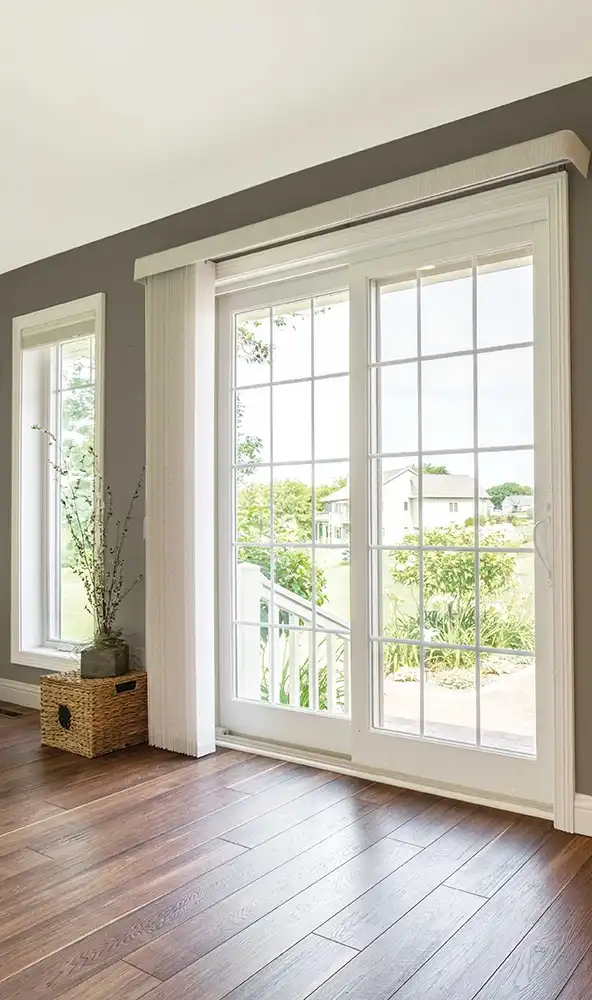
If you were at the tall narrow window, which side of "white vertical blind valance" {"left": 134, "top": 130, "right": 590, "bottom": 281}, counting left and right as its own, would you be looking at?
right

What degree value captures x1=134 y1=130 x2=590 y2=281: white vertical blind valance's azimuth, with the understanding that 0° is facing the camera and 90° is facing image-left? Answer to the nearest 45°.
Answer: approximately 45°
